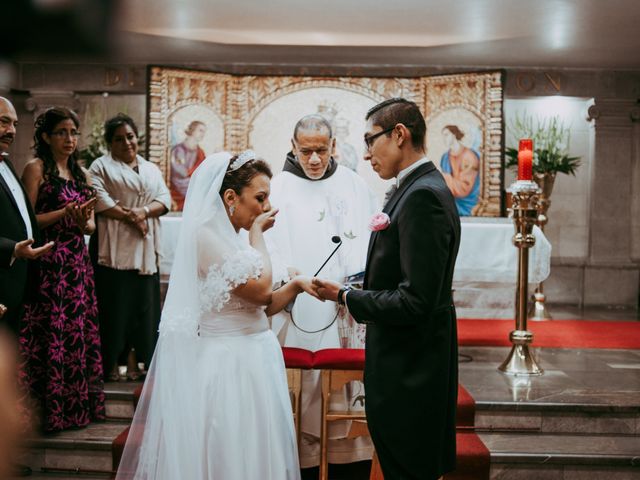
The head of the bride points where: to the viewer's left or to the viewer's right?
to the viewer's right

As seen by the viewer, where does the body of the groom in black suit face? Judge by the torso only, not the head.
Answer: to the viewer's left

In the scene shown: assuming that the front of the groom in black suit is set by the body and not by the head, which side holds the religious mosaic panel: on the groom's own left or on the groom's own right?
on the groom's own right

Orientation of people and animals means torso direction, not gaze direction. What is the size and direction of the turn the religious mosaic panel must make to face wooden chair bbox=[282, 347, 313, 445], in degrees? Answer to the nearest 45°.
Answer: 0° — it already faces it

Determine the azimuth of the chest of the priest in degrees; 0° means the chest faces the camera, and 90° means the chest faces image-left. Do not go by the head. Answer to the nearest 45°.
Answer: approximately 0°

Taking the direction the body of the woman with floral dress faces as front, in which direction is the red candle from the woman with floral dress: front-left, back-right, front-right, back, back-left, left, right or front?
front-left

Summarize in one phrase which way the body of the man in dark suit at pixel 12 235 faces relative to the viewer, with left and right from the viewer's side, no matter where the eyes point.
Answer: facing the viewer and to the right of the viewer

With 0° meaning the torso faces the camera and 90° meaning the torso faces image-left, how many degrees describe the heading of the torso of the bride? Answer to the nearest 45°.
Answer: approximately 270°

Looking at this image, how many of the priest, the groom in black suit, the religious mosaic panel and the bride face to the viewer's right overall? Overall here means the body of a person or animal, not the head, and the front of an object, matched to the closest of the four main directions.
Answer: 1

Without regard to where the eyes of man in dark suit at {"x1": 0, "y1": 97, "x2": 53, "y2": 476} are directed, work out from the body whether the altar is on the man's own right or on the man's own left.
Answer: on the man's own left

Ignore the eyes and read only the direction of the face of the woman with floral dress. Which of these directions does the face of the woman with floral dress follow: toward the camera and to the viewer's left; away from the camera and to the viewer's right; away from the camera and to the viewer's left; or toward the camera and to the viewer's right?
toward the camera and to the viewer's right

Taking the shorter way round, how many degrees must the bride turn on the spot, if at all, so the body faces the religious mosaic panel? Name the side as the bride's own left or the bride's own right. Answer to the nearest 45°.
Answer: approximately 90° to the bride's own left

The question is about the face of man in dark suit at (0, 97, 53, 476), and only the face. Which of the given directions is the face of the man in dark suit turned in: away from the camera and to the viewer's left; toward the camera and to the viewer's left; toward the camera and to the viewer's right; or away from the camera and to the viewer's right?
toward the camera and to the viewer's right
